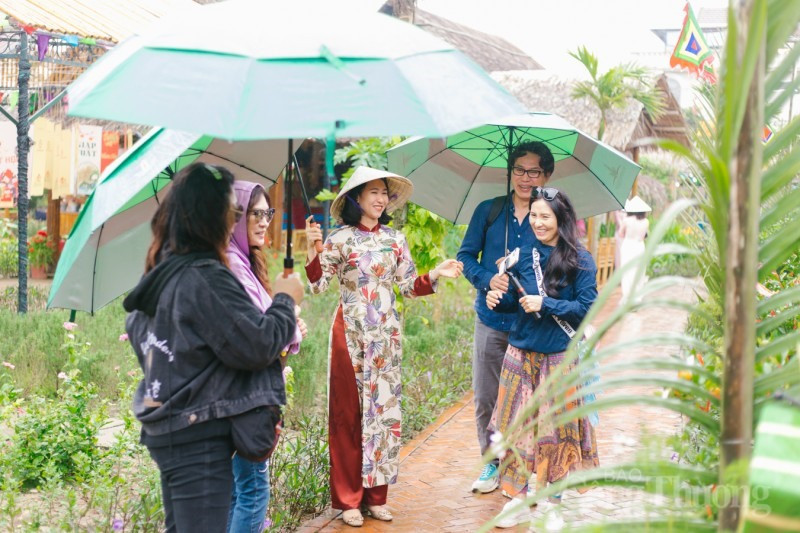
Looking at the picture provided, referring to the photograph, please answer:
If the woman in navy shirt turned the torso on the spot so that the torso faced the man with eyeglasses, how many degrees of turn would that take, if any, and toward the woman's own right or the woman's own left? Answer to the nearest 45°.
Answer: approximately 90° to the woman's own right

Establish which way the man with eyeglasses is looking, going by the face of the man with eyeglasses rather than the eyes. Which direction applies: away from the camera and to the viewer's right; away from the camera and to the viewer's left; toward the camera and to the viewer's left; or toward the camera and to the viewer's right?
toward the camera and to the viewer's left

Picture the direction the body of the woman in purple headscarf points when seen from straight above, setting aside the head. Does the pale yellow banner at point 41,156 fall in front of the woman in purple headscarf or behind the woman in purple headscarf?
behind

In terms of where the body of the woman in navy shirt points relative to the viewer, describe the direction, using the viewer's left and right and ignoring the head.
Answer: facing the viewer and to the left of the viewer

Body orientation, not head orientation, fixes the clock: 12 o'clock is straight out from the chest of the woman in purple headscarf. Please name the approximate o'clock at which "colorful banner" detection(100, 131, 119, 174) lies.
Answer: The colorful banner is roughly at 7 o'clock from the woman in purple headscarf.

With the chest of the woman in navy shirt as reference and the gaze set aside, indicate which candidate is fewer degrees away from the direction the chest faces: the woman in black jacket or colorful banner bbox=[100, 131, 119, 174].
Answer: the woman in black jacket

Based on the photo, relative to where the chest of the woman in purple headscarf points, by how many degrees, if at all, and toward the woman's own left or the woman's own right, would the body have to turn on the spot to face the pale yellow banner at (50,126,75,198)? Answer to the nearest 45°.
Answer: approximately 135° to the woman's own left

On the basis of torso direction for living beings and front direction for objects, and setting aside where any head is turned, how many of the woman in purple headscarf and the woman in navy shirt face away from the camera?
0

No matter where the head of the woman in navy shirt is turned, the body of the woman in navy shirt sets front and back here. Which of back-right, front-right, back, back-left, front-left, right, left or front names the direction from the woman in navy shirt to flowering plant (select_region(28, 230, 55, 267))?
right

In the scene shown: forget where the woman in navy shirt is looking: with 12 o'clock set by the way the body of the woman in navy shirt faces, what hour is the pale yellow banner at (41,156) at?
The pale yellow banner is roughly at 3 o'clock from the woman in navy shirt.

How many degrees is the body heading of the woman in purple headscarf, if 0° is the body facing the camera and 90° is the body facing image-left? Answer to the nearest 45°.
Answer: approximately 315°
